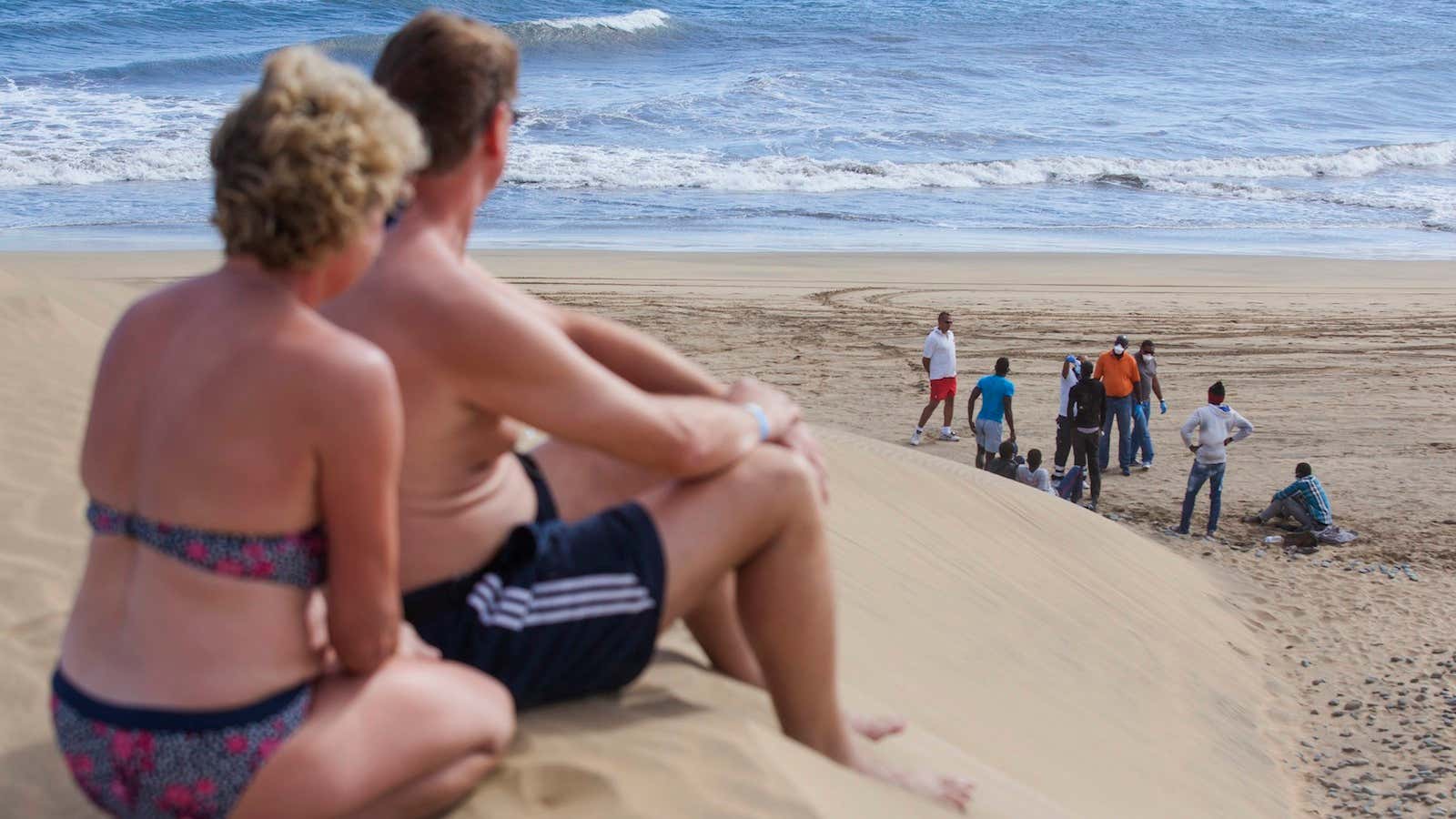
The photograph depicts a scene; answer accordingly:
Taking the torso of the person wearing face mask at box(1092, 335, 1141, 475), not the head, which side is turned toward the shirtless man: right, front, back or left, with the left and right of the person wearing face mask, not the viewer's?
front

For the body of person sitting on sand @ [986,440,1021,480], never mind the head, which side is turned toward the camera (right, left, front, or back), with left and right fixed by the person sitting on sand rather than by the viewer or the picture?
back

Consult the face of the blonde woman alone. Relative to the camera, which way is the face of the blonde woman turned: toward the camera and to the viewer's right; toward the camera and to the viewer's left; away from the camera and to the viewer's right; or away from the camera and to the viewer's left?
away from the camera and to the viewer's right

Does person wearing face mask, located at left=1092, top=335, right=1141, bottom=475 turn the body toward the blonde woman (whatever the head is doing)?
yes

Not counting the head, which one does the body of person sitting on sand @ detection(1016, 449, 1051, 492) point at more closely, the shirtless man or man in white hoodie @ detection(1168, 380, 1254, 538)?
the man in white hoodie

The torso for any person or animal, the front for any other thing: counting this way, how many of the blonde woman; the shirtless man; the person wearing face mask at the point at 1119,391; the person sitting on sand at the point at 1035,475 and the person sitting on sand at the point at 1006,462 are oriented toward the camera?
1

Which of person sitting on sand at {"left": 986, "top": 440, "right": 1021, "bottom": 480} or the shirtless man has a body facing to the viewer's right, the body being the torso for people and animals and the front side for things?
the shirtless man

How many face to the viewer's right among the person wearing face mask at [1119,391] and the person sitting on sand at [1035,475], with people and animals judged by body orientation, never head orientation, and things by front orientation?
0

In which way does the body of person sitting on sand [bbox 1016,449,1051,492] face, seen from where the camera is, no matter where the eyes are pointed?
away from the camera

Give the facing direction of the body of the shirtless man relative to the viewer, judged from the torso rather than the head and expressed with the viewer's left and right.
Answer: facing to the right of the viewer

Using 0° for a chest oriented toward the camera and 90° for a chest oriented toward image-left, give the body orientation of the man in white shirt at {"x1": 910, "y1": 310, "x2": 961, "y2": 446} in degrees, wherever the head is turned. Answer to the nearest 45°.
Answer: approximately 315°

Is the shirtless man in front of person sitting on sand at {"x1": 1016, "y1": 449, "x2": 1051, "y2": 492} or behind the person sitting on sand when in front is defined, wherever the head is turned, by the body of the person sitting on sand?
behind

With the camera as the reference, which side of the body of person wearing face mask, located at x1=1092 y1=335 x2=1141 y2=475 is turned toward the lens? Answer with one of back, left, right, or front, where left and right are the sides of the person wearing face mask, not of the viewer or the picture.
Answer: front

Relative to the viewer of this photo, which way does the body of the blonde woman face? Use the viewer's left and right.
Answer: facing away from the viewer and to the right of the viewer

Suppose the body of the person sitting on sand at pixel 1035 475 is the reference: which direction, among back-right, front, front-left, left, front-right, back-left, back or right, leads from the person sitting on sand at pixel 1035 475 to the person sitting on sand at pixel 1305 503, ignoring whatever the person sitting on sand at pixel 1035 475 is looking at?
right
